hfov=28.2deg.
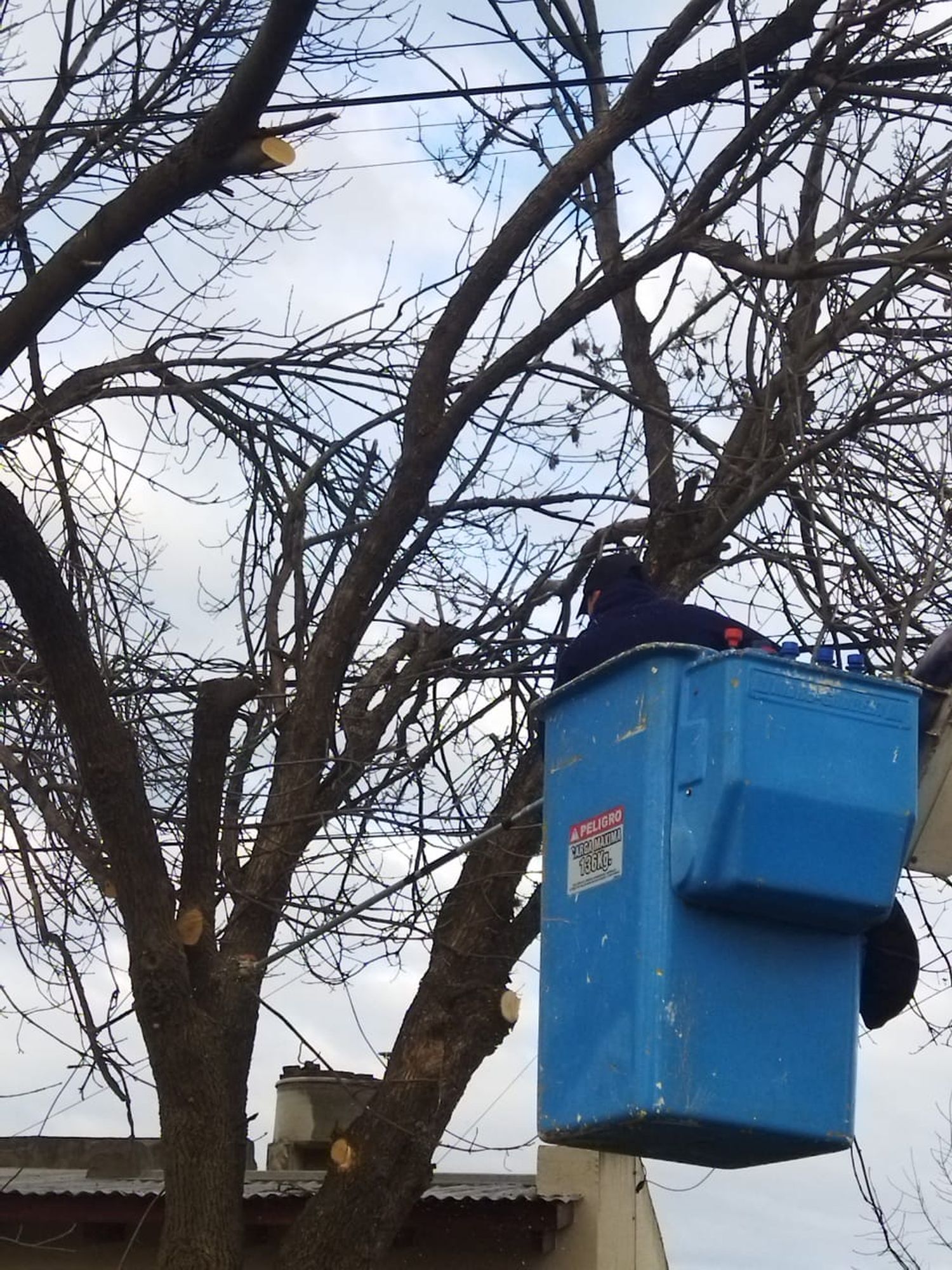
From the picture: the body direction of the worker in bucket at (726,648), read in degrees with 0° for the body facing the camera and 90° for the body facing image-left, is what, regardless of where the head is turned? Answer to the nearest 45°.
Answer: approximately 135°
